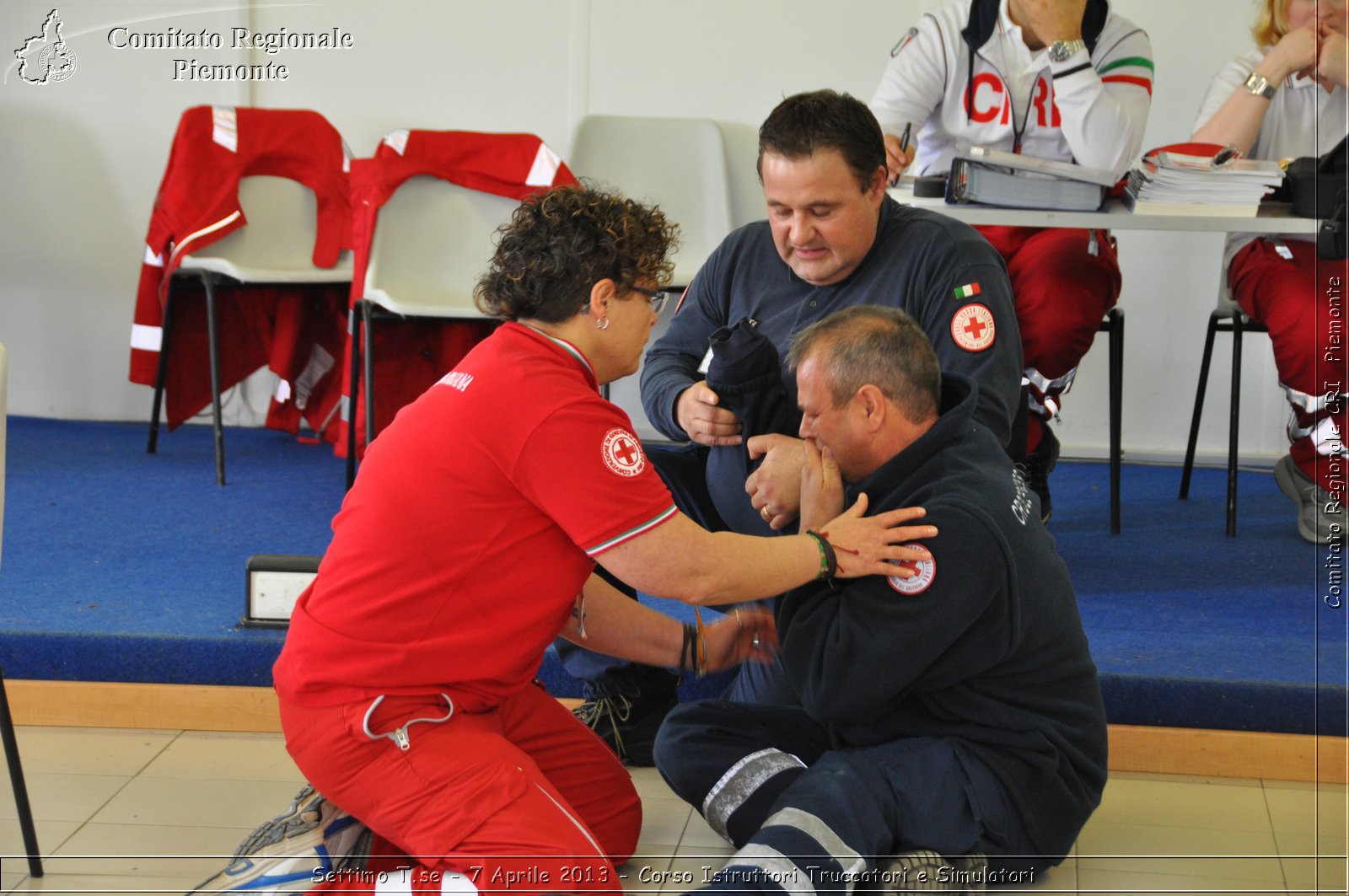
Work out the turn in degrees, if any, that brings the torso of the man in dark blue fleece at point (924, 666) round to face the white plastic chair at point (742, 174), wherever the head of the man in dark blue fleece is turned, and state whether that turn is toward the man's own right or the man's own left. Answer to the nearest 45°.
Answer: approximately 90° to the man's own right

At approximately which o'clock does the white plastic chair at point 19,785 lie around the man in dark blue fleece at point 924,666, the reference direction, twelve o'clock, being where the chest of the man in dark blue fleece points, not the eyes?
The white plastic chair is roughly at 12 o'clock from the man in dark blue fleece.

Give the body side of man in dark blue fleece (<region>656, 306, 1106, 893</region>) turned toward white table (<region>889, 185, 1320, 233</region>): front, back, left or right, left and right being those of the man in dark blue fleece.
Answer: right

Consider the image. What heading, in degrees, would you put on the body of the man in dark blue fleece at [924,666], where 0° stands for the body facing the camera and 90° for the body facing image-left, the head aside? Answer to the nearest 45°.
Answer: approximately 90°

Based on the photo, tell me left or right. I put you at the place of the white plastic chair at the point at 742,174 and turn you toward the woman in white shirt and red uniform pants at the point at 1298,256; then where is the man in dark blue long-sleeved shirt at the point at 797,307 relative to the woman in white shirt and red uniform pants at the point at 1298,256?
right

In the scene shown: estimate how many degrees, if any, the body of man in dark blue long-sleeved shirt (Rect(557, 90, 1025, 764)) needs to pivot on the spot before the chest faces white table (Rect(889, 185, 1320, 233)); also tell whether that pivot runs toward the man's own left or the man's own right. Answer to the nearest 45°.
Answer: approximately 180°

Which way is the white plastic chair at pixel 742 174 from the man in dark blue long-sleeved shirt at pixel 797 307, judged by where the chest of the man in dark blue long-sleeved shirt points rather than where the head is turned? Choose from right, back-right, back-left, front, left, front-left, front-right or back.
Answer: back-right
